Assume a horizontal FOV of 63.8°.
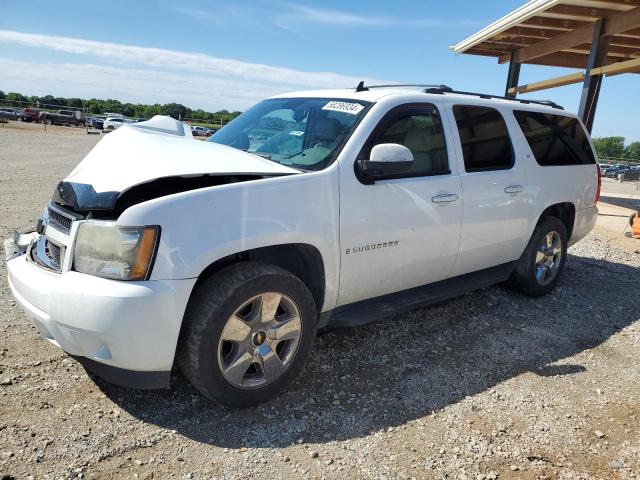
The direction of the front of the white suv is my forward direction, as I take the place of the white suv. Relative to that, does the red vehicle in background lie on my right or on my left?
on my right

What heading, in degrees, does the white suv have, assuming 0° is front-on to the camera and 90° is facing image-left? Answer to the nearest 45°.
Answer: approximately 45°
